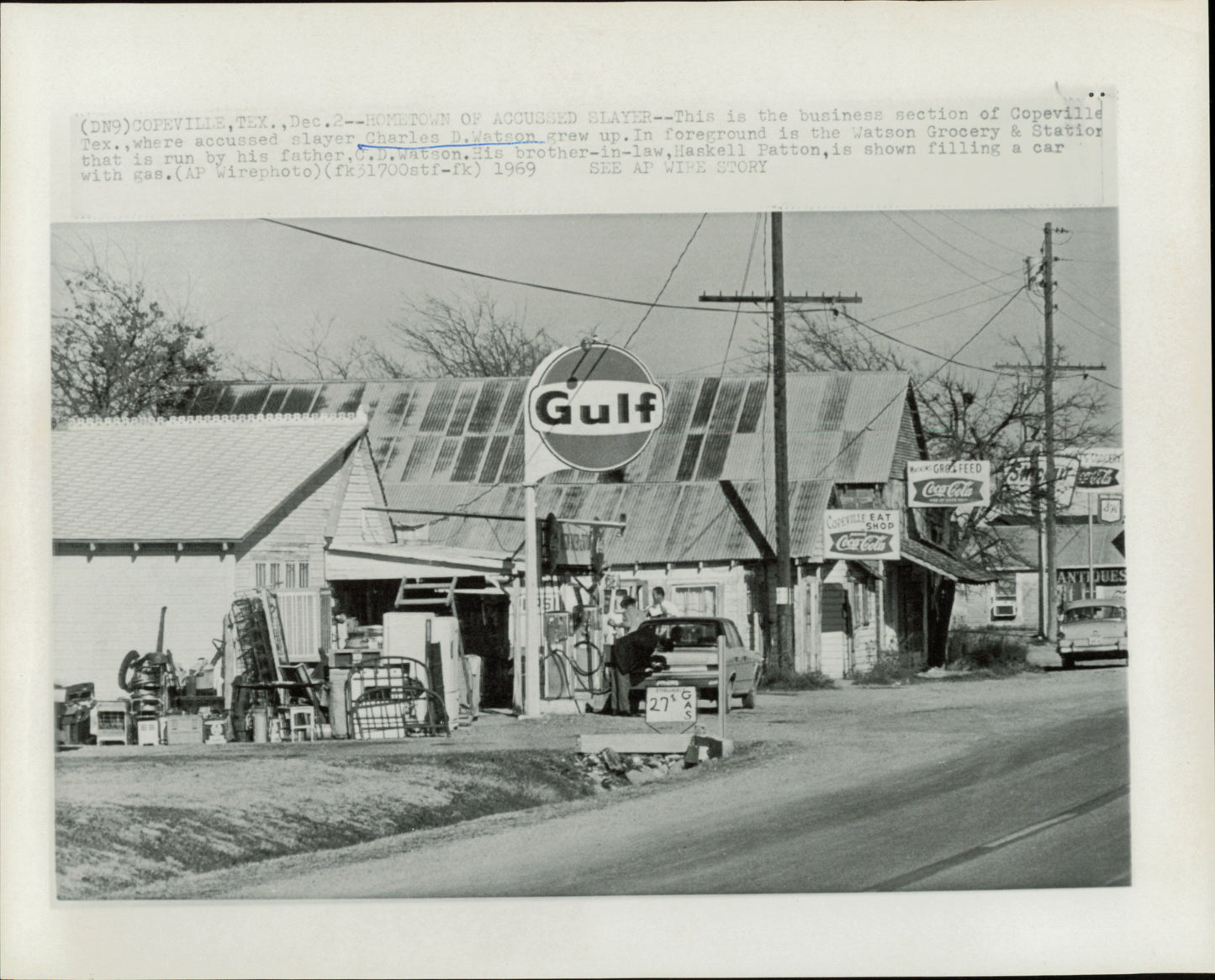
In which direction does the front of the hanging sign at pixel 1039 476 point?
toward the camera

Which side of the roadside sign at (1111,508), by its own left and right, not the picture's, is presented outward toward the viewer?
front

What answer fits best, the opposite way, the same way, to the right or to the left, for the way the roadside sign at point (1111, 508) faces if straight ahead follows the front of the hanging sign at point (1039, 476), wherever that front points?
the same way

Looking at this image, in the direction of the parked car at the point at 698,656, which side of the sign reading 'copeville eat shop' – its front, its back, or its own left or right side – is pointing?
front

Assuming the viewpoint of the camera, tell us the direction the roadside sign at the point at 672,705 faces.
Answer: facing the viewer

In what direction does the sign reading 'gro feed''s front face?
toward the camera

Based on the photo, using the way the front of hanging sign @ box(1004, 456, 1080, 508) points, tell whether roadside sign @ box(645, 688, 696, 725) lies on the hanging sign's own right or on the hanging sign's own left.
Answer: on the hanging sign's own right

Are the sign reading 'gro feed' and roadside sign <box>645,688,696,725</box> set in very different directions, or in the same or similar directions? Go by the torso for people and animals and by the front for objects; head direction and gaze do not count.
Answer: same or similar directions
